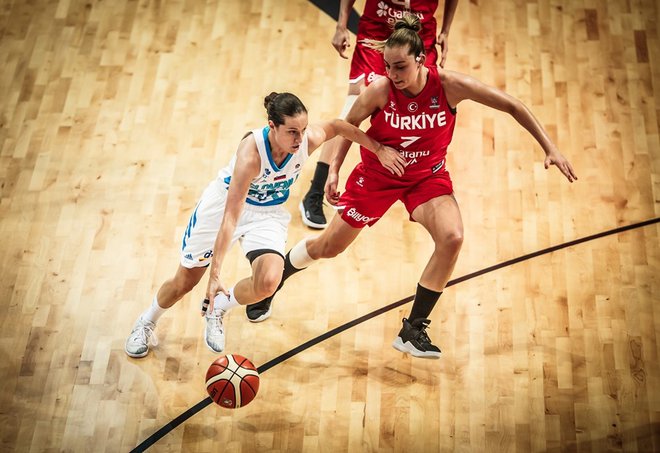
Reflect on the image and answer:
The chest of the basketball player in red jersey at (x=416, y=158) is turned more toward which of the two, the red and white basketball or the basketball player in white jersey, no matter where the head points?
the red and white basketball

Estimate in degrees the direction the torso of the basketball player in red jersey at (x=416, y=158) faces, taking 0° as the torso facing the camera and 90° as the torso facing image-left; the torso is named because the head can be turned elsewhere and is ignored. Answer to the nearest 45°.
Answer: approximately 0°

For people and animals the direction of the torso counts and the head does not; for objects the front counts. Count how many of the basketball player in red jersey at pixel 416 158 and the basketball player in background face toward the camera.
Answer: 2

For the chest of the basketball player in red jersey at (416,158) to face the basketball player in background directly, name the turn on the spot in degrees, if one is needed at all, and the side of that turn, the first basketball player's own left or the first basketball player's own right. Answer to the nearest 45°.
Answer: approximately 180°

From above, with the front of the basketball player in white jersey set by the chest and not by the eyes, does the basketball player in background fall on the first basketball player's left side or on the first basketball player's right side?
on the first basketball player's left side

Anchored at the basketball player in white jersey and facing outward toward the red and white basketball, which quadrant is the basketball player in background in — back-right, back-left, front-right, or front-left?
back-left

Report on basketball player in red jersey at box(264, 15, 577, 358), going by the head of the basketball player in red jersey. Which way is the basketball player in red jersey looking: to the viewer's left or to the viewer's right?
to the viewer's left

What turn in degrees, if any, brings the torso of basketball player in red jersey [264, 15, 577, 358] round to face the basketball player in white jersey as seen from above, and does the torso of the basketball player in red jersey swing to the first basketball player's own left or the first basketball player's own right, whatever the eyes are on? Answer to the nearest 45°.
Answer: approximately 45° to the first basketball player's own right
